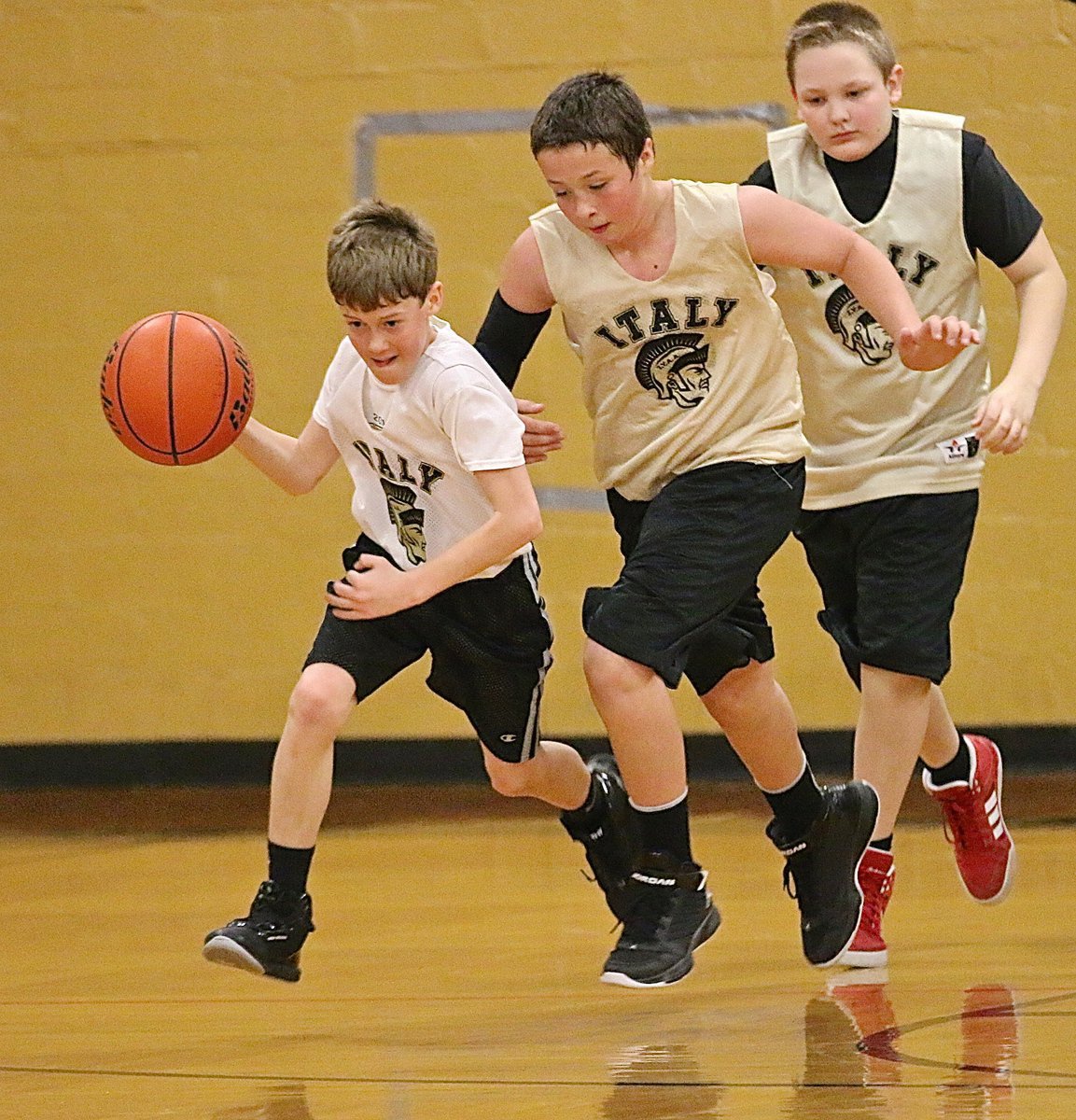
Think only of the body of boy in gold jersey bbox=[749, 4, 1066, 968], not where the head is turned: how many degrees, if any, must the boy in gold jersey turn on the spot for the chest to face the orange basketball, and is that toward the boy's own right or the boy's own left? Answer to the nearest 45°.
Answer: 0° — they already face it

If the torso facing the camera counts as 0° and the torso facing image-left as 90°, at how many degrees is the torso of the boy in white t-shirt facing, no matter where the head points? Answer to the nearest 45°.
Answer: approximately 45°
